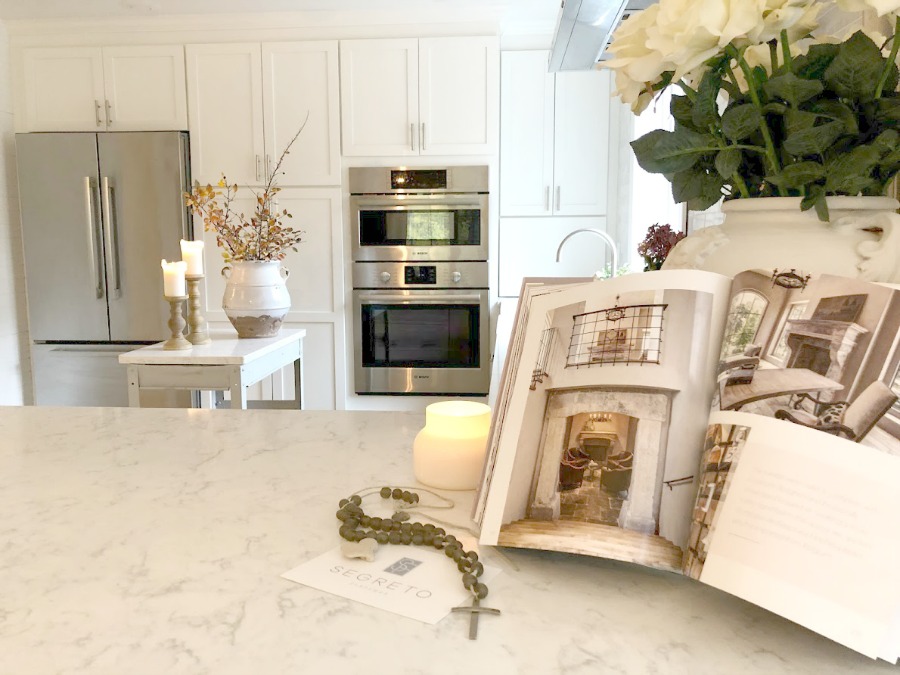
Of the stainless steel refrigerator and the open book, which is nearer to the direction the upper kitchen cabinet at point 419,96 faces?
the open book

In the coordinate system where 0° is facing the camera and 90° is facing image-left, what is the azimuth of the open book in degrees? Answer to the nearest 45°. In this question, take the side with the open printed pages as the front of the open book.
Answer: approximately 0°

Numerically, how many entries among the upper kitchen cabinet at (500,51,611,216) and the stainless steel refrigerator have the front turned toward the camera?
2

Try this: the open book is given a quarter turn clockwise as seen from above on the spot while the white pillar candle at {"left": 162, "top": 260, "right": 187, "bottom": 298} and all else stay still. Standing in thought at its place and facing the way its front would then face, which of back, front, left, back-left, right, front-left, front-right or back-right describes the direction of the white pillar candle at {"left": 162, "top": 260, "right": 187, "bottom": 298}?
front-right

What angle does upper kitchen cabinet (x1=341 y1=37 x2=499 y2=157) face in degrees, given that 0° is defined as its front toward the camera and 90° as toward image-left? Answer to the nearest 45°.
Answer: approximately 0°

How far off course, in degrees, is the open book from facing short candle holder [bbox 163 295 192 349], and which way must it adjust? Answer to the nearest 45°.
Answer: approximately 135° to its right
